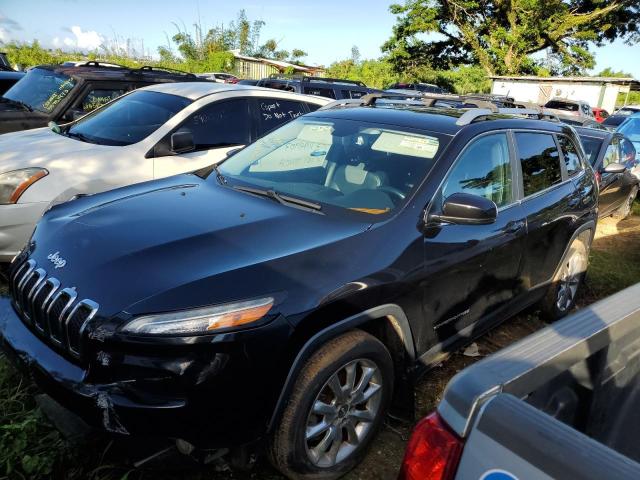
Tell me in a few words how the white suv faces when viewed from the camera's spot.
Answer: facing the viewer and to the left of the viewer

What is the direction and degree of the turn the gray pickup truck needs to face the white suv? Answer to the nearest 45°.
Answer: approximately 90° to its left

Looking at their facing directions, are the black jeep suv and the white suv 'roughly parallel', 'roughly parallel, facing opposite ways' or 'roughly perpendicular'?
roughly parallel

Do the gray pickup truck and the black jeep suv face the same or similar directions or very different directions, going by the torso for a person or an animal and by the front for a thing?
very different directions

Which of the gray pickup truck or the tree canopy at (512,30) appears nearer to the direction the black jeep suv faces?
the gray pickup truck

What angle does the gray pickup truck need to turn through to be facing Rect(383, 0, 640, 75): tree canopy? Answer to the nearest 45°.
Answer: approximately 45° to its left

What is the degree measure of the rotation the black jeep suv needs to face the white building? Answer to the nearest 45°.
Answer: approximately 180°

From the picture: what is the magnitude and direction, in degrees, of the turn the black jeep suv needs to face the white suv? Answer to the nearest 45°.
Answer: approximately 90° to its right

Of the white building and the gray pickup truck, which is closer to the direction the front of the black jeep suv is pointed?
the gray pickup truck

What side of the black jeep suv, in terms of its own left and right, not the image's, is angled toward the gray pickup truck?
left

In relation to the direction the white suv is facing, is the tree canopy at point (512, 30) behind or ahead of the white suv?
behind

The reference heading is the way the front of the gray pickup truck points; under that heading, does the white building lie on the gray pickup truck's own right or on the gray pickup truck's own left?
on the gray pickup truck's own left

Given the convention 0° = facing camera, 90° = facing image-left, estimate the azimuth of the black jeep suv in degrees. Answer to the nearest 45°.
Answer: approximately 45°

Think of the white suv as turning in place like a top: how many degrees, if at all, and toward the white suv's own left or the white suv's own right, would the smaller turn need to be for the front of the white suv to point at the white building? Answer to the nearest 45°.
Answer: approximately 180°

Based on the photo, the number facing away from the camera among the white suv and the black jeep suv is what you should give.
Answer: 0

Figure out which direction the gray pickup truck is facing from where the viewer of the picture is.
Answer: facing away from the viewer and to the right of the viewer
